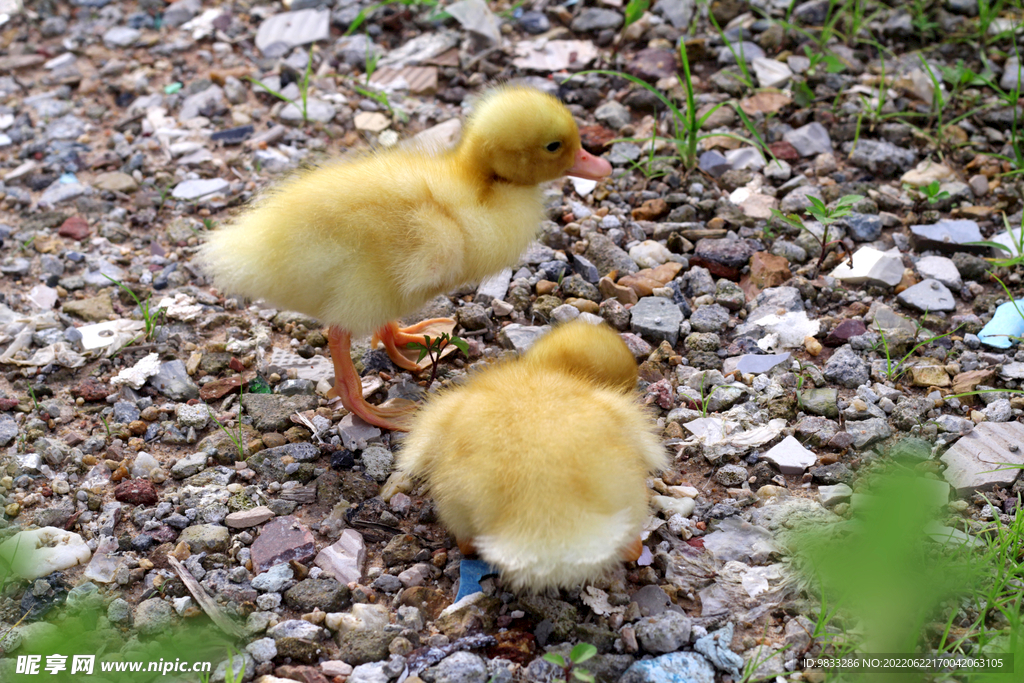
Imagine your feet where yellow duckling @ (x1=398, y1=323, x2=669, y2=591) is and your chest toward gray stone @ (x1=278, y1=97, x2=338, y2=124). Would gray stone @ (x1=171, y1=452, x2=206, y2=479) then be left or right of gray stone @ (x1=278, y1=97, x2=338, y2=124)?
left

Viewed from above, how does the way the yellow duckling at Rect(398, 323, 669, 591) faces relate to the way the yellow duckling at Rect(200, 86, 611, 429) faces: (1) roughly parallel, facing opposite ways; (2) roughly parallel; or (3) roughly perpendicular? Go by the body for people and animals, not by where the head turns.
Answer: roughly perpendicular

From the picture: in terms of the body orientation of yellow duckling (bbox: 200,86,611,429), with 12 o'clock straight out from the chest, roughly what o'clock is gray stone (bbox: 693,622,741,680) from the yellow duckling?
The gray stone is roughly at 2 o'clock from the yellow duckling.

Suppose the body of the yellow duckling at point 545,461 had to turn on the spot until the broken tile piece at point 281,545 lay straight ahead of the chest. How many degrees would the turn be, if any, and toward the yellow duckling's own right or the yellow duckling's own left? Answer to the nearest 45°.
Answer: approximately 90° to the yellow duckling's own left

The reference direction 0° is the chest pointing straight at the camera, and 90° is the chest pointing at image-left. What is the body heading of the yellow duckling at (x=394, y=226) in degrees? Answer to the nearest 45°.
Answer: approximately 270°

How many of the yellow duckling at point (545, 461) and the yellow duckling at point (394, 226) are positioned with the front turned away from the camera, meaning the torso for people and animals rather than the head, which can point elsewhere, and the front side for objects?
1

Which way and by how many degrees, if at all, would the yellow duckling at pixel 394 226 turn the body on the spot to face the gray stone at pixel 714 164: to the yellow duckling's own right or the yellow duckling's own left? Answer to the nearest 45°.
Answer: approximately 45° to the yellow duckling's own left

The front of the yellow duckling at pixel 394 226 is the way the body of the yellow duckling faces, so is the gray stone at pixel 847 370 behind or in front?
in front

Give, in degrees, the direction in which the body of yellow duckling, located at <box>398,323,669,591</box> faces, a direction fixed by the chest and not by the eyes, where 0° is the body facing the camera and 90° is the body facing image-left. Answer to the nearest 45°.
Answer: approximately 180°
